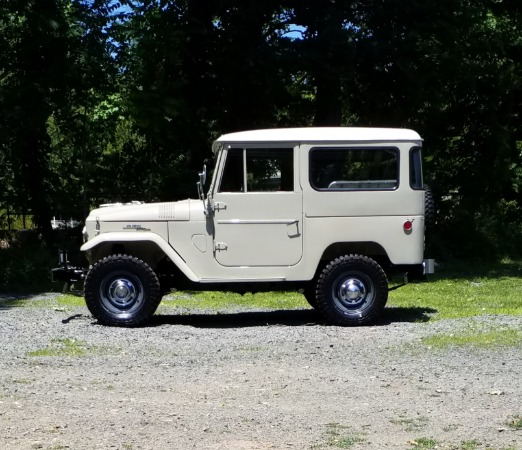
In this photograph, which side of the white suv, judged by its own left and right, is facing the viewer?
left
